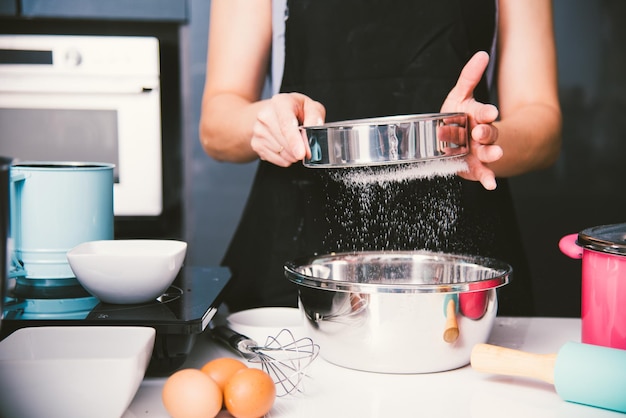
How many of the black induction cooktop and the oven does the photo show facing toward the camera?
2

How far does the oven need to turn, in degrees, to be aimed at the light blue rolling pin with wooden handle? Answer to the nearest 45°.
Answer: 0° — it already faces it

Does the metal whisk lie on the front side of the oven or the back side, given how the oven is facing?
on the front side

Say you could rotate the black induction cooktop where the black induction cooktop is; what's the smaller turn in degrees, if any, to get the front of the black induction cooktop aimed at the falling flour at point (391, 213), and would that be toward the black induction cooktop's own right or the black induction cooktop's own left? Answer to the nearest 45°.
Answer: approximately 135° to the black induction cooktop's own left

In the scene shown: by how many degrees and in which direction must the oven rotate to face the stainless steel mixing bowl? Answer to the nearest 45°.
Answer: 0° — it already faces it

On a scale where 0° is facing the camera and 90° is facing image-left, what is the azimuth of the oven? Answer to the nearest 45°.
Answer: approximately 0°

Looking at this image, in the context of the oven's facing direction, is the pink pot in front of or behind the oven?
in front

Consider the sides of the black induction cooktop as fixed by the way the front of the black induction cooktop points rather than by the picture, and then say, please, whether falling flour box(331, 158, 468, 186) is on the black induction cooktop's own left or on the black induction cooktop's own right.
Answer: on the black induction cooktop's own left

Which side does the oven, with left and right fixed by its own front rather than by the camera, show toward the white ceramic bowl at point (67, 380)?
front

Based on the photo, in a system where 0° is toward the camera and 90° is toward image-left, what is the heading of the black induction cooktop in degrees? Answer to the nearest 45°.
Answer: approximately 0°
